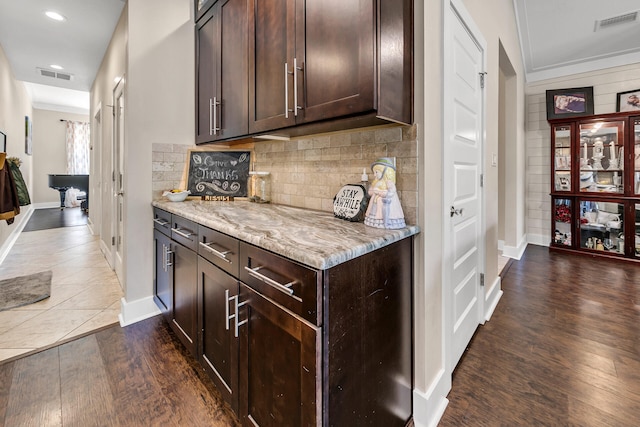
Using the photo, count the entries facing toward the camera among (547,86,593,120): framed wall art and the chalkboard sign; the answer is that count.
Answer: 2
